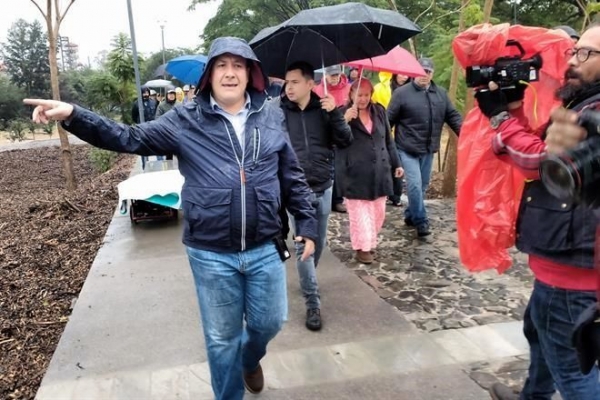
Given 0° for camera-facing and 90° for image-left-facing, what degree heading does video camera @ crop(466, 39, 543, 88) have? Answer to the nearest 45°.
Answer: approximately 90°

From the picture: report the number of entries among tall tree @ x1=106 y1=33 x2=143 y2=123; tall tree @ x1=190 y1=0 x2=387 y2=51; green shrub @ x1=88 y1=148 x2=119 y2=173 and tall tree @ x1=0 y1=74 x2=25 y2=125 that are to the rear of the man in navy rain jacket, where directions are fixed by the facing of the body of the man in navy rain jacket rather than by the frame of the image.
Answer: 4

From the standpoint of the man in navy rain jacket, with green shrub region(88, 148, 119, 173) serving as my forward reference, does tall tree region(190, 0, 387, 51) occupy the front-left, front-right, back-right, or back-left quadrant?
front-right

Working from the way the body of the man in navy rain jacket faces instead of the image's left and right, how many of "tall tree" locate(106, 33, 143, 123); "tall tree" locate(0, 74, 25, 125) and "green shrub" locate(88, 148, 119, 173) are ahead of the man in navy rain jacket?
0

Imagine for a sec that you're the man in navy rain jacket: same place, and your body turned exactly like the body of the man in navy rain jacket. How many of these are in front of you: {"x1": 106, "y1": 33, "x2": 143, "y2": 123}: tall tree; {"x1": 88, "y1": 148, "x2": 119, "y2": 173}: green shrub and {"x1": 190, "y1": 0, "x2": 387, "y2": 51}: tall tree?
0

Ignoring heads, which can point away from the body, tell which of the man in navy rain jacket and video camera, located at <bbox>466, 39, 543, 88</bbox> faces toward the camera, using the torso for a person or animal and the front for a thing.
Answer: the man in navy rain jacket

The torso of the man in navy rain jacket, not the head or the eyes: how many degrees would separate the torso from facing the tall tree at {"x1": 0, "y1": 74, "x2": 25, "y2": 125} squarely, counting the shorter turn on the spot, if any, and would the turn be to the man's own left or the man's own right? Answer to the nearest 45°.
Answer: approximately 180°

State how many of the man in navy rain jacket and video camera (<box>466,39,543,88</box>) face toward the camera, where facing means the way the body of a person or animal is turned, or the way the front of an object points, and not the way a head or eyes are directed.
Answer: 1

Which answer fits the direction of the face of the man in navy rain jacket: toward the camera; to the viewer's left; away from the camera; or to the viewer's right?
toward the camera

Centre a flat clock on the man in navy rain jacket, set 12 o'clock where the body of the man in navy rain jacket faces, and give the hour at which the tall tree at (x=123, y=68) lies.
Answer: The tall tree is roughly at 6 o'clock from the man in navy rain jacket.

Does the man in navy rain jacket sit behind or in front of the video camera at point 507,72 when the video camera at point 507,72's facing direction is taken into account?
in front

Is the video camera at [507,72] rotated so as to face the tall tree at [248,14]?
no

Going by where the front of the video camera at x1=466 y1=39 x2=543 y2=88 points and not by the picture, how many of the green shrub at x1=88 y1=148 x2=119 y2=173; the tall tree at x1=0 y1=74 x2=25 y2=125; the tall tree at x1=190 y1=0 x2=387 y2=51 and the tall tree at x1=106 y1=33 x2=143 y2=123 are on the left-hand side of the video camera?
0

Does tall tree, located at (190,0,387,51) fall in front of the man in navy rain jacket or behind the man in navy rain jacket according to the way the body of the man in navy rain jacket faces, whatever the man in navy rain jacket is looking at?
behind

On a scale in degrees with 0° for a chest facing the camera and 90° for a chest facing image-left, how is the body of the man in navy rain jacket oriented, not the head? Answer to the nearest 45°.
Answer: approximately 0°

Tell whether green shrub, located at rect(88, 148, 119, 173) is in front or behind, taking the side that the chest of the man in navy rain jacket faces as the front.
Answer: behind
